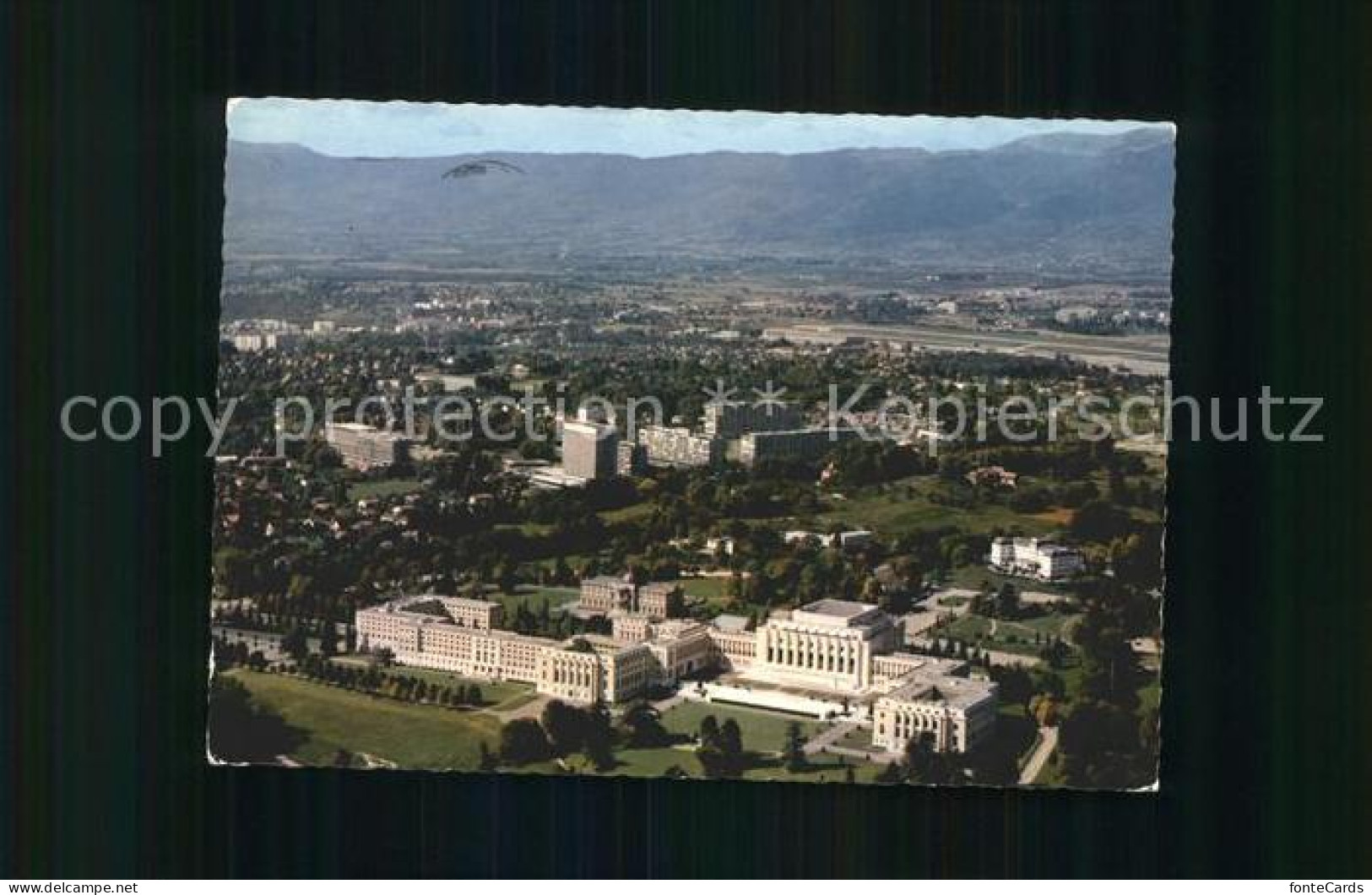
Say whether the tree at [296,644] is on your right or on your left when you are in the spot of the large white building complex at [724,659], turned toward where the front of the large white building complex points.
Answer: on your right

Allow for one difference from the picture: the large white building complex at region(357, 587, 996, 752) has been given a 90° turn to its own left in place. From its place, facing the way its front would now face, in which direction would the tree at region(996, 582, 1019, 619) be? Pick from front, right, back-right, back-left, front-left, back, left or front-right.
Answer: front-left

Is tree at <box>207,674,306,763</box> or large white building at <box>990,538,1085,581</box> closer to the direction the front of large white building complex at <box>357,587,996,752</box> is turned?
the tree

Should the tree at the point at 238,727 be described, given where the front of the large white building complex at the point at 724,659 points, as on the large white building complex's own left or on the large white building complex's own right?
on the large white building complex's own right

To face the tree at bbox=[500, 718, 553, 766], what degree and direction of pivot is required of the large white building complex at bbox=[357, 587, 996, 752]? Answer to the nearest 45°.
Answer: approximately 45° to its right

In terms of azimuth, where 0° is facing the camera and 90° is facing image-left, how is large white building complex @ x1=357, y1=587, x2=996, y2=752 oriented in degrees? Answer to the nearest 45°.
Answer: approximately 45°

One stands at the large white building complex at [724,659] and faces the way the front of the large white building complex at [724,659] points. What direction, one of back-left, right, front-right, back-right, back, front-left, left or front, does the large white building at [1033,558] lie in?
back-left
